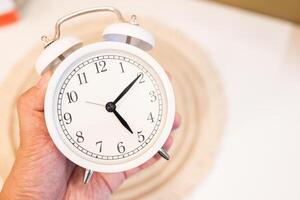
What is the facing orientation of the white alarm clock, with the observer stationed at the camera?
facing the viewer
